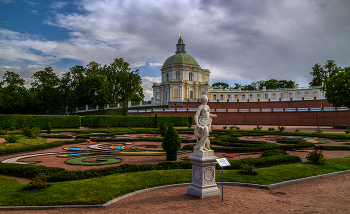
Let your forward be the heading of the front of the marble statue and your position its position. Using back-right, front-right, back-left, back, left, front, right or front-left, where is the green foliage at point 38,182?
back-right

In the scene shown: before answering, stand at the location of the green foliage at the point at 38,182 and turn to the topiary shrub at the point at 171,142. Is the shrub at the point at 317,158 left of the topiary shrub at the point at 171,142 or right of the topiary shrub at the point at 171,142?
right

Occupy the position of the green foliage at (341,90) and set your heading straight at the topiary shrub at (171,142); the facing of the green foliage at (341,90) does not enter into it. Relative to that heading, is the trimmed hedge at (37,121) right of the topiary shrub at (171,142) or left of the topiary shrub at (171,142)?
right

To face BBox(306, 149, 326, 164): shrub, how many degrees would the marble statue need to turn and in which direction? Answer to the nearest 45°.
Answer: approximately 90° to its left

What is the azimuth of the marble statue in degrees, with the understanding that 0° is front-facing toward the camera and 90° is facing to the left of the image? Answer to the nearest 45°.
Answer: approximately 315°

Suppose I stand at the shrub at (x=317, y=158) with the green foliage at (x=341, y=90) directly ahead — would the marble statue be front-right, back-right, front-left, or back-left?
back-left

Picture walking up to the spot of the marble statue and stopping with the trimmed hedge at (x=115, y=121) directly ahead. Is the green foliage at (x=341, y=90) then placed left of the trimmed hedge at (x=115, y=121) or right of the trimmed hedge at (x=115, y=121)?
right

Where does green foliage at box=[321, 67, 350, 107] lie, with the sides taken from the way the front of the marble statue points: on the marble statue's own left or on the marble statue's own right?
on the marble statue's own left
